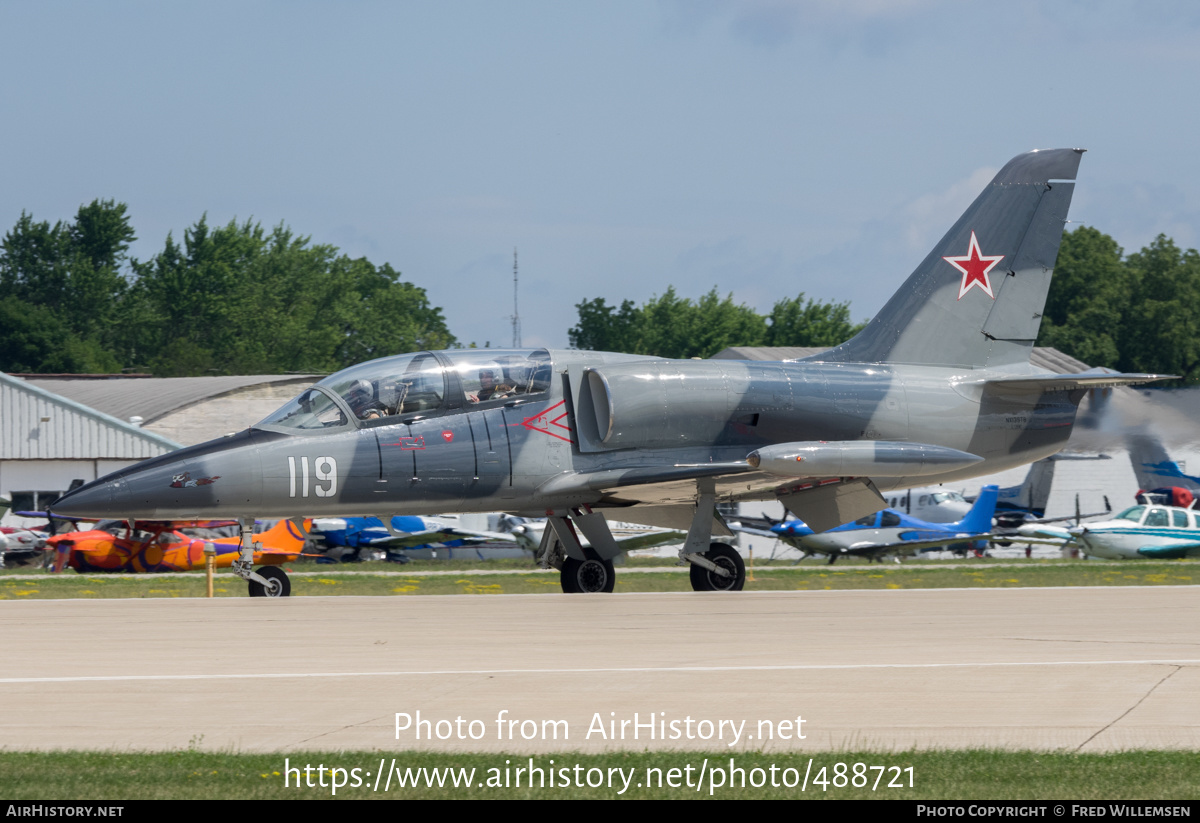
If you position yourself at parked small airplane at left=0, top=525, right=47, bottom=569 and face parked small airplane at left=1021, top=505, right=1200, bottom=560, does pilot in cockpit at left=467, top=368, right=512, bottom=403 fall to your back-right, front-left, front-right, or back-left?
front-right

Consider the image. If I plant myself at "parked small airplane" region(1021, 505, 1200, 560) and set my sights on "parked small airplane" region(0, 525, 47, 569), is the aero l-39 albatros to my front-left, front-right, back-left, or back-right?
front-left

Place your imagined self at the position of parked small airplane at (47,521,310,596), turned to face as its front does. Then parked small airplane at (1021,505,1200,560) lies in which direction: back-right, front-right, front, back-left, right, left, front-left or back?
back

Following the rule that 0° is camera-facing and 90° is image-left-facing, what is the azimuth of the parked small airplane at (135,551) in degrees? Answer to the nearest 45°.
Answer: approximately 90°

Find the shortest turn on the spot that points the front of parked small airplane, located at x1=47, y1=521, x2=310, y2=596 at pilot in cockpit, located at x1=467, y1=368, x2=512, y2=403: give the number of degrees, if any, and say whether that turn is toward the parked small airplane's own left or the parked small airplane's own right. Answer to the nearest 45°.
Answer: approximately 90° to the parked small airplane's own left

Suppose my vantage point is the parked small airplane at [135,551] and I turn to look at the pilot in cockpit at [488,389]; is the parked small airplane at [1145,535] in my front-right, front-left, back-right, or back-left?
front-left

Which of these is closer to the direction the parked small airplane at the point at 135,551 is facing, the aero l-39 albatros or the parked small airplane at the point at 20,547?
the parked small airplane

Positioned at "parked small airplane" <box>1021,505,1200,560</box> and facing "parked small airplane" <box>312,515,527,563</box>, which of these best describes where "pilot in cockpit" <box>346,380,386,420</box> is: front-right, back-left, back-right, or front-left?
front-left

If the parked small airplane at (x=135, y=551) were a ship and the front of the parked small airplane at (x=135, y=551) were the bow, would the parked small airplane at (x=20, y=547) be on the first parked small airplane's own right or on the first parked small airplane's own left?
on the first parked small airplane's own right

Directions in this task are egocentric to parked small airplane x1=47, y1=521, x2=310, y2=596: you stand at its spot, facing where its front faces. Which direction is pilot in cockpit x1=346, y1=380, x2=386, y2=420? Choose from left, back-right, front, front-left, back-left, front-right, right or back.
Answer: left

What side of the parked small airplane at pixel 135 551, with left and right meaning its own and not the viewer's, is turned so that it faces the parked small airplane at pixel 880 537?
back

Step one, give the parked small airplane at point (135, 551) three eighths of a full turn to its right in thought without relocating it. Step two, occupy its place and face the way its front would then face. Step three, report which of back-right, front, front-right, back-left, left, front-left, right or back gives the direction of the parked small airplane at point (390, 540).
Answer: front

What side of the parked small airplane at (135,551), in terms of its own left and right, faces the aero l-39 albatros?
left
